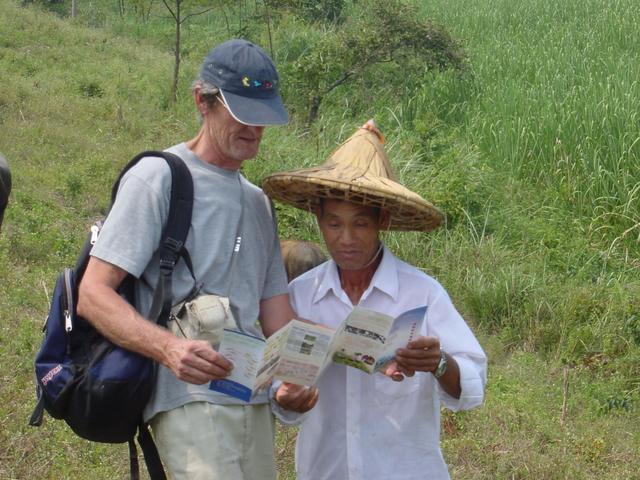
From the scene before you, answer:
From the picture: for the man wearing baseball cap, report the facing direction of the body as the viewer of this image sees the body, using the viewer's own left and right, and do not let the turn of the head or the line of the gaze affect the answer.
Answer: facing the viewer and to the right of the viewer

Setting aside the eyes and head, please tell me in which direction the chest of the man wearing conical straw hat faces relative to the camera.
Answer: toward the camera

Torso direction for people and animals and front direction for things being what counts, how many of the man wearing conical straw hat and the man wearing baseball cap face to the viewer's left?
0

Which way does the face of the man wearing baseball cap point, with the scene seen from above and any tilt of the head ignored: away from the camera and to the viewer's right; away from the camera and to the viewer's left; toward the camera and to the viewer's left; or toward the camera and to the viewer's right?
toward the camera and to the viewer's right

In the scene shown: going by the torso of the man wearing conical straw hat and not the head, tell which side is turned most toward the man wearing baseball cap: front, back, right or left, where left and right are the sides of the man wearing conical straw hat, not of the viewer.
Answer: right

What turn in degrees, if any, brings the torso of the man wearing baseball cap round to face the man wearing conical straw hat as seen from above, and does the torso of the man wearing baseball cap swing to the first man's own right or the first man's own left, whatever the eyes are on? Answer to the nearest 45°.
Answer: approximately 45° to the first man's own left
